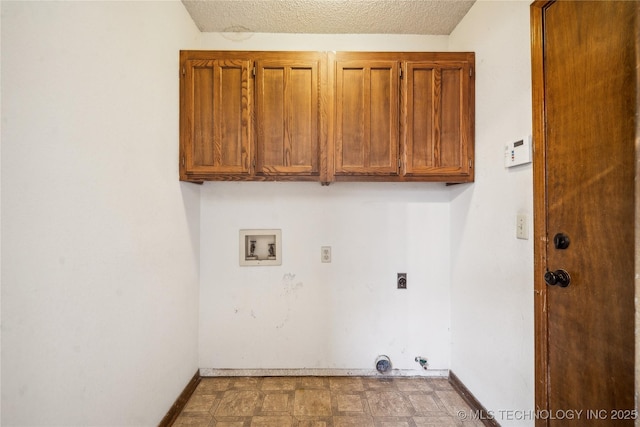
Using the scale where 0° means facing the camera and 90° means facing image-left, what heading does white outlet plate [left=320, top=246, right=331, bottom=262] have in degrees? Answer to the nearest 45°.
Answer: approximately 0°

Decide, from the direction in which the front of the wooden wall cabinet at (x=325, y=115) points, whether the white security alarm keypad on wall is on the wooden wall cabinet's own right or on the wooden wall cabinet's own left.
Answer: on the wooden wall cabinet's own left

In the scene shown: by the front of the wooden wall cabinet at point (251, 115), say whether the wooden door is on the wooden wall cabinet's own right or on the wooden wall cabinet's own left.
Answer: on the wooden wall cabinet's own left

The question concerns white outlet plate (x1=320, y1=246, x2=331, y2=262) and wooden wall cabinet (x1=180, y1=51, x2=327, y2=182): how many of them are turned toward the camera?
2

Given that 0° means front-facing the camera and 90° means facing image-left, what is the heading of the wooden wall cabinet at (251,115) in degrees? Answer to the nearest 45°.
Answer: approximately 0°

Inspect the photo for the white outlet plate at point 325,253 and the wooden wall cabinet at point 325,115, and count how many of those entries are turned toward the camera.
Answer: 2

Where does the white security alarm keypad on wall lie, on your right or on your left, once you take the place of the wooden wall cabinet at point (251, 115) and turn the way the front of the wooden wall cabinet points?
on your left
